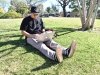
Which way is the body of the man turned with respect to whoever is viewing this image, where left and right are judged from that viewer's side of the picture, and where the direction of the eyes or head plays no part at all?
facing the viewer and to the right of the viewer
